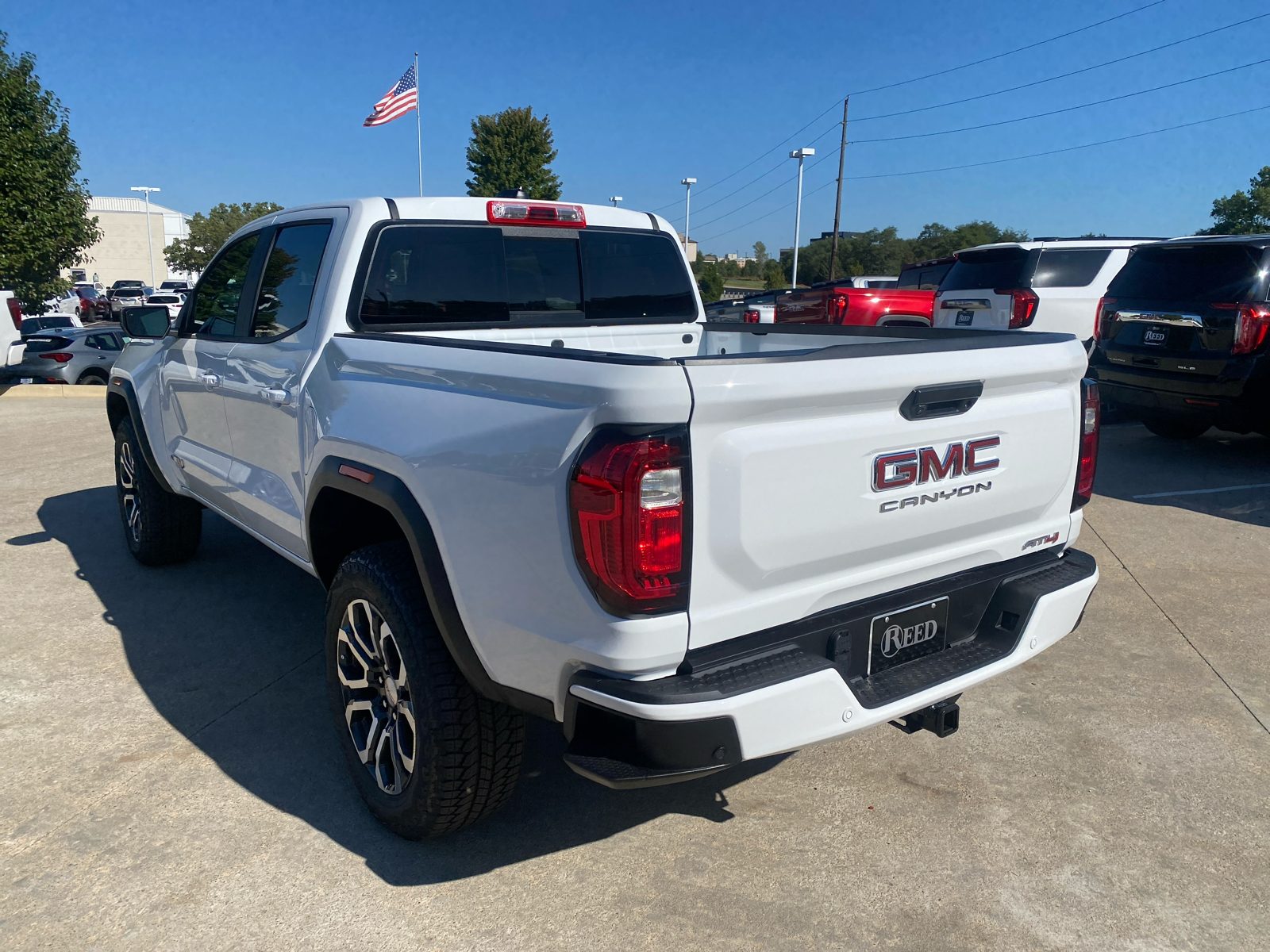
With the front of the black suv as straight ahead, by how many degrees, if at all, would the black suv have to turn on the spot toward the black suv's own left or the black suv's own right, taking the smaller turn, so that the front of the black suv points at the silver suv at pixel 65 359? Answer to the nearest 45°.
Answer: approximately 135° to the black suv's own left

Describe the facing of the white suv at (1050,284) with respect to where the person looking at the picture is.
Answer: facing away from the viewer and to the right of the viewer

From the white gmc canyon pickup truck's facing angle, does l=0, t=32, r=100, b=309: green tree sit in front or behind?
in front

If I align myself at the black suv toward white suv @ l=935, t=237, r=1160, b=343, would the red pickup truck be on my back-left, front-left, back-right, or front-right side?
front-left

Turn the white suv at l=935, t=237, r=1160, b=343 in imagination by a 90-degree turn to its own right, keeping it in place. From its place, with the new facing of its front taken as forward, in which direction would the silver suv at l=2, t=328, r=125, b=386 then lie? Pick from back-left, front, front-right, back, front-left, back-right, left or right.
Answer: back-right

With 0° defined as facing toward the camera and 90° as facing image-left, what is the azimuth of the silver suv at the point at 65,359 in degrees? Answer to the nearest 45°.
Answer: approximately 225°

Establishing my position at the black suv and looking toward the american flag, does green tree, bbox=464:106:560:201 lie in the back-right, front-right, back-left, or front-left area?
front-right

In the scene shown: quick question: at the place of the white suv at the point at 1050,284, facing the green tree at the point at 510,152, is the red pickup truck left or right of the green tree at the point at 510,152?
left

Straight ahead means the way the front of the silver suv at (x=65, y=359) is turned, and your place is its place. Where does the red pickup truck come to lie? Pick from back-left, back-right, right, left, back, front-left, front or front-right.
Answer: right

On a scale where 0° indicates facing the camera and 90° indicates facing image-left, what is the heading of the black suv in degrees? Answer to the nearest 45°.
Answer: approximately 225°

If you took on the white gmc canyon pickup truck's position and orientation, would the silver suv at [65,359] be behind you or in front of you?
in front

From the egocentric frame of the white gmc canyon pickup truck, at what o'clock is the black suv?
The black suv is roughly at 3 o'clock from the white gmc canyon pickup truck.

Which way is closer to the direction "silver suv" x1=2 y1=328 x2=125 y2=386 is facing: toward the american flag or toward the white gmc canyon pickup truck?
the american flag

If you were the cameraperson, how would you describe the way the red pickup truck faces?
facing away from the viewer and to the right of the viewer

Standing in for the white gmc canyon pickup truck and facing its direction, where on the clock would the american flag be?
The american flag is roughly at 1 o'clock from the white gmc canyon pickup truck.

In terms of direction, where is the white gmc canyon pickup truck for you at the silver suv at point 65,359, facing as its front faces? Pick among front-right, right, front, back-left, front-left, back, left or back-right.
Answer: back-right
